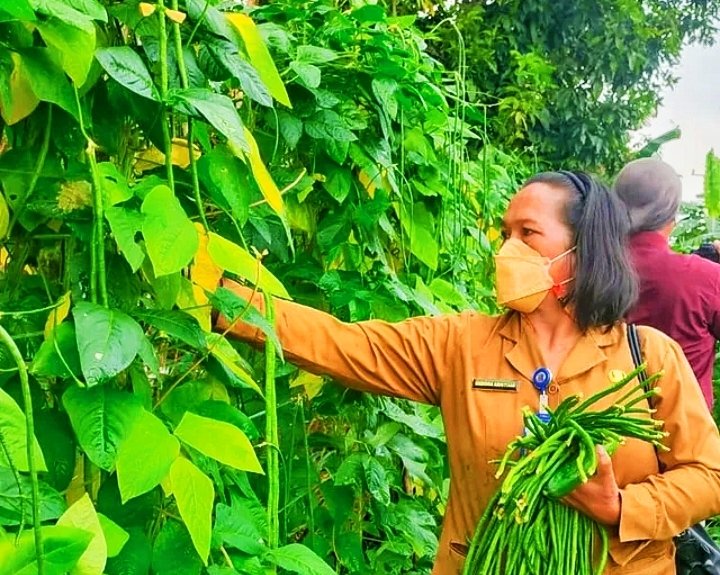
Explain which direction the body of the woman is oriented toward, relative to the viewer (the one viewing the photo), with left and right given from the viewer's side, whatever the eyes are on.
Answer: facing the viewer and to the left of the viewer

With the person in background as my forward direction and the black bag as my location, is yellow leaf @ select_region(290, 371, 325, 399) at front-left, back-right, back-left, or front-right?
front-left

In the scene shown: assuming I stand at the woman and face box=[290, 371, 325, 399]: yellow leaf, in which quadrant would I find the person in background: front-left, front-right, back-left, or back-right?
back-right

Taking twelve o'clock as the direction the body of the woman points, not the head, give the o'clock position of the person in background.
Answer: The person in background is roughly at 5 o'clock from the woman.
